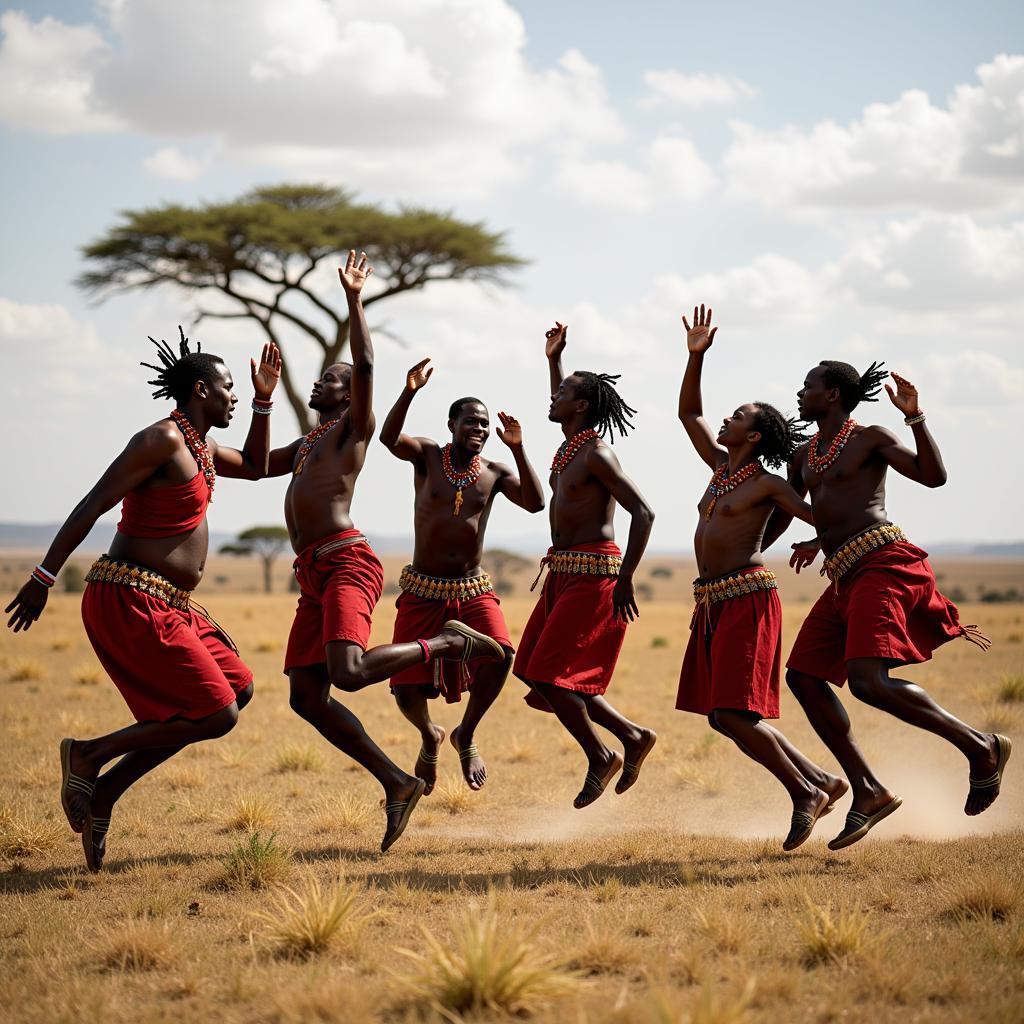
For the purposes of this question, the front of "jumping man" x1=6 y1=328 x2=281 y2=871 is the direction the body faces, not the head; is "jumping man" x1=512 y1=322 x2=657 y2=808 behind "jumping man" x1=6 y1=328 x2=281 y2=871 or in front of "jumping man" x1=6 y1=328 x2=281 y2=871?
in front

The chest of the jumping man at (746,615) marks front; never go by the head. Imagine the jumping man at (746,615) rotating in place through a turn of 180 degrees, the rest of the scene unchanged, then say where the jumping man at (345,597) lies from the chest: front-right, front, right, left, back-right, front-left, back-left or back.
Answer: back-left

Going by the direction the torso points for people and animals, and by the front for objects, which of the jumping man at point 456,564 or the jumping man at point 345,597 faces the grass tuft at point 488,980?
the jumping man at point 456,564

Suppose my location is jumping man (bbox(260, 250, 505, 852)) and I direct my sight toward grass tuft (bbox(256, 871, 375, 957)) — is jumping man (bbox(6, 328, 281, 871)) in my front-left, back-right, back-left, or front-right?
front-right

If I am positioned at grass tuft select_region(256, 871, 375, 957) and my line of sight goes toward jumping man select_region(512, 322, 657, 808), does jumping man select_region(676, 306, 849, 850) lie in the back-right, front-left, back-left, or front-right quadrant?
front-right

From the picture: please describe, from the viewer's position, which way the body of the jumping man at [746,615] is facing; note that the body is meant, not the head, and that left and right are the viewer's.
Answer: facing the viewer and to the left of the viewer

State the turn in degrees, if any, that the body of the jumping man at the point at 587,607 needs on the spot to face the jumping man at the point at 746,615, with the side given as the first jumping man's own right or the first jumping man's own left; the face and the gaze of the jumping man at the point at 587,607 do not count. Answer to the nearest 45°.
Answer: approximately 135° to the first jumping man's own left

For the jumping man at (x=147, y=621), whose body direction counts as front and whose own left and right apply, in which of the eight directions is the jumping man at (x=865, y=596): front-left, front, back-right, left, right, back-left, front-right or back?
front

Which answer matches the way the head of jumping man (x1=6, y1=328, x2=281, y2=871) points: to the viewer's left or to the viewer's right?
to the viewer's right

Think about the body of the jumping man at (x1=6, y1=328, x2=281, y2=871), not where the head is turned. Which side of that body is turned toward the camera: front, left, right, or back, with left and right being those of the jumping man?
right

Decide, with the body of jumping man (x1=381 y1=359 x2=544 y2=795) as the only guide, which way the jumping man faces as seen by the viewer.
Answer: toward the camera

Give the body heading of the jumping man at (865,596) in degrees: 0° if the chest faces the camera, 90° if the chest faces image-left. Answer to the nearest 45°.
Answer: approximately 45°
